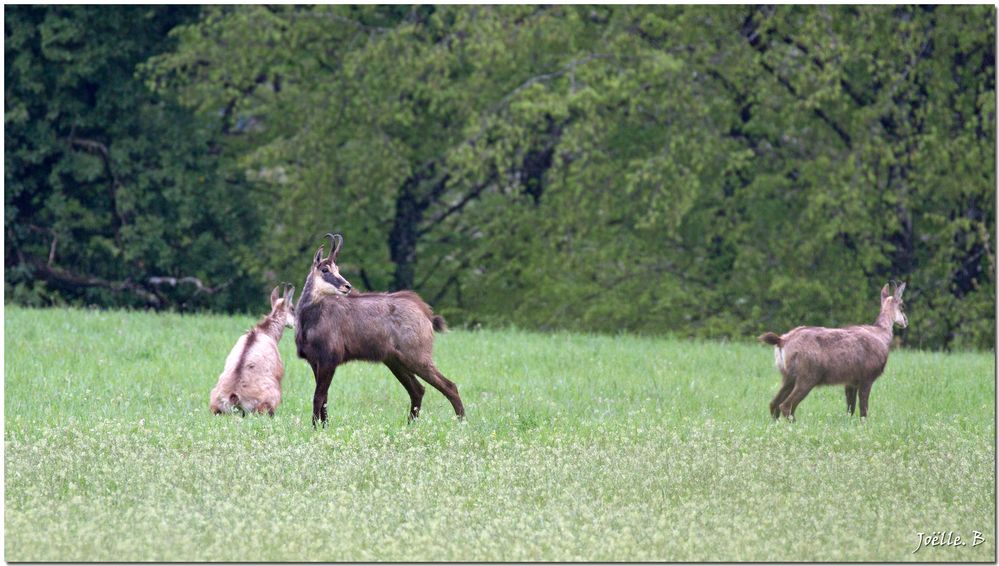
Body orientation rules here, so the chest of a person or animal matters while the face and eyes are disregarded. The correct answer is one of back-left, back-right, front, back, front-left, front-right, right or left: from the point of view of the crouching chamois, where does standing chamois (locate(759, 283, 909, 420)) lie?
front-right

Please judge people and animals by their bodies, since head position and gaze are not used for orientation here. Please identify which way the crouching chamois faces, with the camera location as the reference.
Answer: facing away from the viewer and to the right of the viewer

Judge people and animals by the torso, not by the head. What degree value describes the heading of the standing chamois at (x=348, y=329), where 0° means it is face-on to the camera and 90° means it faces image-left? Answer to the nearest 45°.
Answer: approximately 90°

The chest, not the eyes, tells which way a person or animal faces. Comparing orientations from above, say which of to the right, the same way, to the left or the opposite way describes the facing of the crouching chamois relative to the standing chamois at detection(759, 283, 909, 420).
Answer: to the left

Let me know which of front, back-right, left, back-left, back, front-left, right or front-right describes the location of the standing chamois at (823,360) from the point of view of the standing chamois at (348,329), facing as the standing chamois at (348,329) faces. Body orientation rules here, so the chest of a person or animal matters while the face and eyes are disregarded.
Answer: back

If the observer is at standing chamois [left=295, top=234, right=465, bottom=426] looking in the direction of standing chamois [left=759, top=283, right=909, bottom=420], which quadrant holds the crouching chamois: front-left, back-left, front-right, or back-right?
back-left

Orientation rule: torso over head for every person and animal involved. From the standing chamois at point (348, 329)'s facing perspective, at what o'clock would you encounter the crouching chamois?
The crouching chamois is roughly at 1 o'clock from the standing chamois.

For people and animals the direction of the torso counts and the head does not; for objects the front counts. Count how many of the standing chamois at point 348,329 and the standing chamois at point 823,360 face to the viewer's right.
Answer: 1

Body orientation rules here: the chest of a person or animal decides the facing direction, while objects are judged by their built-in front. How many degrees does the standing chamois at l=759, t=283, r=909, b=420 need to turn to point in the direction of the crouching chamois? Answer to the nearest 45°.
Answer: approximately 180°

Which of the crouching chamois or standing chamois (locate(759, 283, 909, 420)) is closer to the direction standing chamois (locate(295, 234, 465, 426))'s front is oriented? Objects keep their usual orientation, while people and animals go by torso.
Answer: the crouching chamois

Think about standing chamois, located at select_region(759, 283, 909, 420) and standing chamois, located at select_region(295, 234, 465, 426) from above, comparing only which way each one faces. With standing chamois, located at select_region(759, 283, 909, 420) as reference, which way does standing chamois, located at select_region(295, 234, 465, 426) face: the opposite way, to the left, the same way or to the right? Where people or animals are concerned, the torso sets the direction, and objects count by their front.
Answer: the opposite way

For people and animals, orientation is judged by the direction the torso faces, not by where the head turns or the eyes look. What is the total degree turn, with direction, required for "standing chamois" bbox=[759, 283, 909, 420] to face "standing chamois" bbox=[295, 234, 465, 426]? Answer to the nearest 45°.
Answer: approximately 135° to its right

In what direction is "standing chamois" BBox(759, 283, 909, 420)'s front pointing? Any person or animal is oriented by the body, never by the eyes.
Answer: to the viewer's right

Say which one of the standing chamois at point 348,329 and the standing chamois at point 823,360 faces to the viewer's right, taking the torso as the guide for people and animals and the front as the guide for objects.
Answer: the standing chamois at point 823,360
